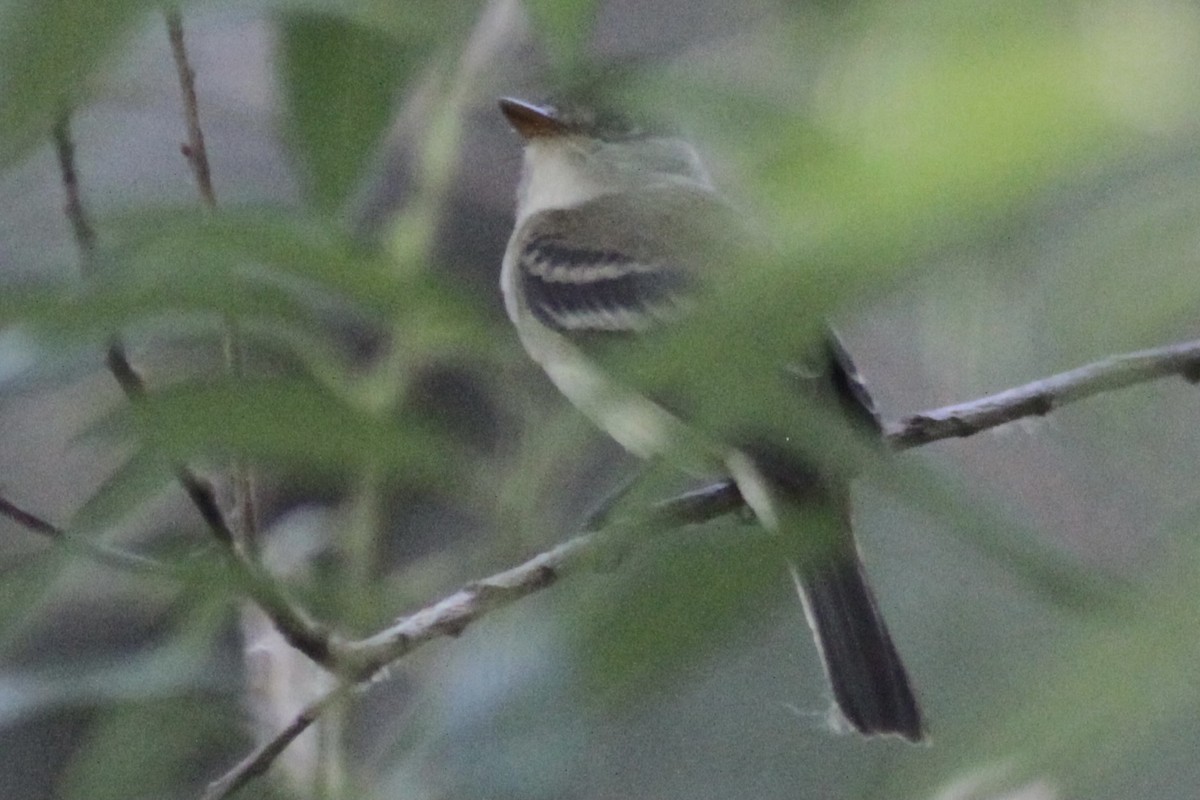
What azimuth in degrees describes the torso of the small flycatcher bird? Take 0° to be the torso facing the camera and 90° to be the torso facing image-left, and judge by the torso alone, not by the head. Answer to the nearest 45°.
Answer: approximately 90°
